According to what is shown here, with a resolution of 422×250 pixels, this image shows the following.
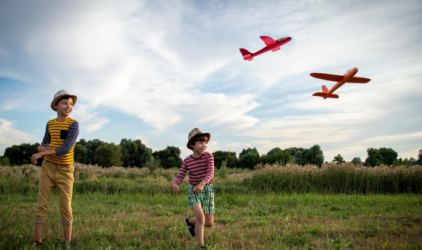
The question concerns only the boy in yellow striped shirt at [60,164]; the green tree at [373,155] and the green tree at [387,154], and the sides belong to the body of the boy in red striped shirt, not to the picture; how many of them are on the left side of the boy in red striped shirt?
2

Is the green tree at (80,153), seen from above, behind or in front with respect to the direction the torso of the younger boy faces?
behind

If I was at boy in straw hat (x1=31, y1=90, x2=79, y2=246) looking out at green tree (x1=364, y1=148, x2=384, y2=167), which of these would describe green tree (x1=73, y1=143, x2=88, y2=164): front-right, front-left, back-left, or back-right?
front-left

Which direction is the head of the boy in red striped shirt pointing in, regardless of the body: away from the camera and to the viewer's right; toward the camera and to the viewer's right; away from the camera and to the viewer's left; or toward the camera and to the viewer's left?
toward the camera and to the viewer's right

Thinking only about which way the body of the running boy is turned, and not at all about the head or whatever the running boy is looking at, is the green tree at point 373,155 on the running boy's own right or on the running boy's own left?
on the running boy's own left

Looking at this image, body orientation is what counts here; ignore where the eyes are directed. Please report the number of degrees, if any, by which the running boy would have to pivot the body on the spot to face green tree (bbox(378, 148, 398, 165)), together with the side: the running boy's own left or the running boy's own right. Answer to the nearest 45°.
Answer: approximately 90° to the running boy's own left

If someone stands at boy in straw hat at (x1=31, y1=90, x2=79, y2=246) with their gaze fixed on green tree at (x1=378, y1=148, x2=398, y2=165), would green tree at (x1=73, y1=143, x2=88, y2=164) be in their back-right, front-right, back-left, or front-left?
front-left

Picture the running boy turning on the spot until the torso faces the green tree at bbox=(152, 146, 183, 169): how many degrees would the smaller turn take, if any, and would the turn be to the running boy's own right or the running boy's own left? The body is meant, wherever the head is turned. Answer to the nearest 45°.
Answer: approximately 135° to the running boy's own left
